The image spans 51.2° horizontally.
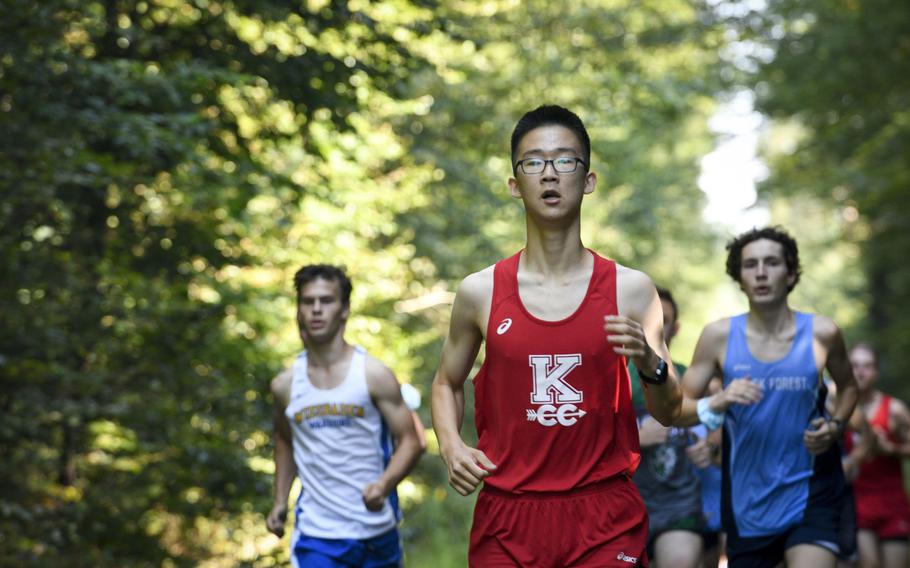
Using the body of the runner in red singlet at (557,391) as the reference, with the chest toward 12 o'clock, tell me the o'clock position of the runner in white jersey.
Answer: The runner in white jersey is roughly at 5 o'clock from the runner in red singlet.

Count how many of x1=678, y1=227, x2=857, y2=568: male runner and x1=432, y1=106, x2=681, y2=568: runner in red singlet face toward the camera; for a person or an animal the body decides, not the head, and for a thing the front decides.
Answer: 2

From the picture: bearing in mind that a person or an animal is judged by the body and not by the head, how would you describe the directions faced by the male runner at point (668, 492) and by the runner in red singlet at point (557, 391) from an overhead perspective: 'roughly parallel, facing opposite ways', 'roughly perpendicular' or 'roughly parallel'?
roughly parallel

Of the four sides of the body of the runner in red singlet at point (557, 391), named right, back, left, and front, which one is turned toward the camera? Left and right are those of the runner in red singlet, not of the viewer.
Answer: front

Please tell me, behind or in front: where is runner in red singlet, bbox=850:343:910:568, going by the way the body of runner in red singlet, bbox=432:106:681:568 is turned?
behind

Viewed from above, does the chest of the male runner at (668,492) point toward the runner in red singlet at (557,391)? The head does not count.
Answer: yes

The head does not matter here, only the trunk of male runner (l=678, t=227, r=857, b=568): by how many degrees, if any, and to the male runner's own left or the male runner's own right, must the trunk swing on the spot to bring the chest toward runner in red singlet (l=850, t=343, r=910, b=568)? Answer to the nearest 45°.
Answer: approximately 180°

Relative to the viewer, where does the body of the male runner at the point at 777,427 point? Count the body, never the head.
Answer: toward the camera

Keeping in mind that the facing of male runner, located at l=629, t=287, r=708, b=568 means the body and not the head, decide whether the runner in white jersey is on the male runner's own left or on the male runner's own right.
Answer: on the male runner's own right

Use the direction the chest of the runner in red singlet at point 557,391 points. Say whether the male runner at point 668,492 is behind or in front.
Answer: behind

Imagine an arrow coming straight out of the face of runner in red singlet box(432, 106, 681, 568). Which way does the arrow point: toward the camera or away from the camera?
toward the camera

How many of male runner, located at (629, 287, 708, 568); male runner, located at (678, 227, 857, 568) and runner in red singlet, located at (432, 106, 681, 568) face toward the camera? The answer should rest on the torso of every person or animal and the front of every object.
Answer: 3

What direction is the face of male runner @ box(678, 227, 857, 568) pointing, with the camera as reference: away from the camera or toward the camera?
toward the camera

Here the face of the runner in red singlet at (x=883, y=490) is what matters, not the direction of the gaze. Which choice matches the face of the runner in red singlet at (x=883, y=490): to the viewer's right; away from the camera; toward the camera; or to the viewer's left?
toward the camera

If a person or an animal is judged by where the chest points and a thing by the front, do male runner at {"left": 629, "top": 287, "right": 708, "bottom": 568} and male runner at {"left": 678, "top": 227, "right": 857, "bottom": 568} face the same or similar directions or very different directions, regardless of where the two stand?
same or similar directions
